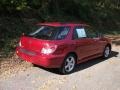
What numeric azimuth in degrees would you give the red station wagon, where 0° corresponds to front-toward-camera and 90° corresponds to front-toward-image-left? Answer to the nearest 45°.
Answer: approximately 225°
